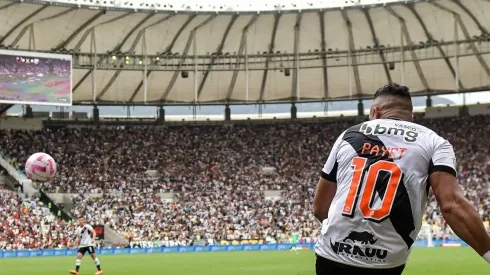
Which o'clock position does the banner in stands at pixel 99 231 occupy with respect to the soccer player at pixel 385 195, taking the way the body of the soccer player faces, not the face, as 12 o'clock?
The banner in stands is roughly at 11 o'clock from the soccer player.

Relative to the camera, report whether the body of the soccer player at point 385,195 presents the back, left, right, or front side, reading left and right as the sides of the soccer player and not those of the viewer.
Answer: back

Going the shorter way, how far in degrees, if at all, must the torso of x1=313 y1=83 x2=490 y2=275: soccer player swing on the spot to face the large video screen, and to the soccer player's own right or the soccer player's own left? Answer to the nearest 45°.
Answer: approximately 45° to the soccer player's own left

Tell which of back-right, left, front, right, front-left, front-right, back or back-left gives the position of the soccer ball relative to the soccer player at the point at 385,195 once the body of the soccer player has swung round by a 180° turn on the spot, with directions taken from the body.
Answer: back-right
